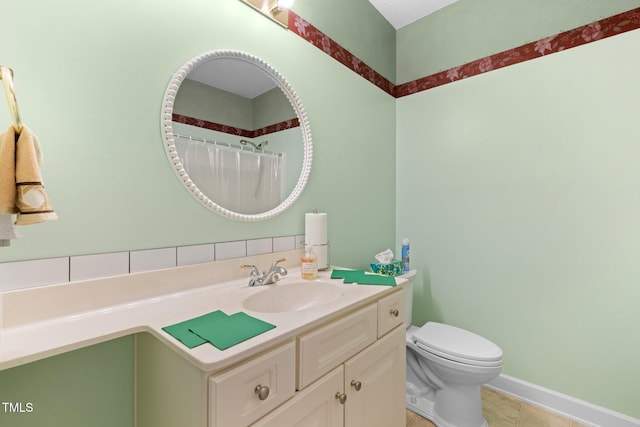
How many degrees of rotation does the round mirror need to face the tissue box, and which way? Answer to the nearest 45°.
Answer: approximately 45° to its left

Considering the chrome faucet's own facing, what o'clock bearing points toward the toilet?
The toilet is roughly at 10 o'clock from the chrome faucet.

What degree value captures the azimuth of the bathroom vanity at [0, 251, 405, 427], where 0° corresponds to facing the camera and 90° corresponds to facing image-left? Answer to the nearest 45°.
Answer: approximately 315°

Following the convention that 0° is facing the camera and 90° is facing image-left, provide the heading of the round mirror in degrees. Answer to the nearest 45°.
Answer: approximately 315°
